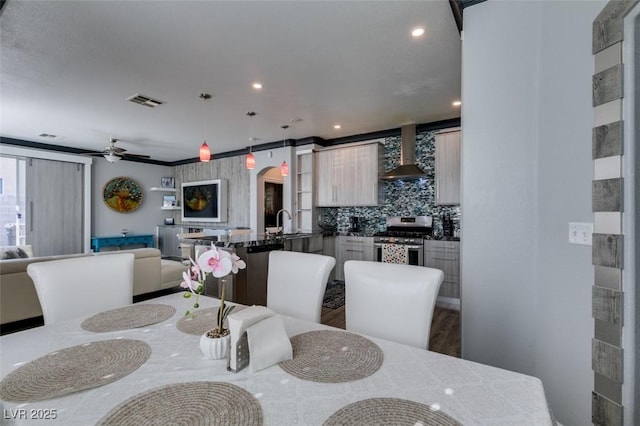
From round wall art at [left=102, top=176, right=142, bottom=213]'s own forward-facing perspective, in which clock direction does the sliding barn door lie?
The sliding barn door is roughly at 2 o'clock from the round wall art.

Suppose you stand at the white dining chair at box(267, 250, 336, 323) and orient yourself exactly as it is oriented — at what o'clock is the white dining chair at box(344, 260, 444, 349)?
the white dining chair at box(344, 260, 444, 349) is roughly at 9 o'clock from the white dining chair at box(267, 250, 336, 323).

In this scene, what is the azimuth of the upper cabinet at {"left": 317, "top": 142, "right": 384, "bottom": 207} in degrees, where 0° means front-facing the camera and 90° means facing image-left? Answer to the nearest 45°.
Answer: approximately 45°

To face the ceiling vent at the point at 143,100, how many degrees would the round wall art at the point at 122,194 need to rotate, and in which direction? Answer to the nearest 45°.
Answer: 0° — it already faces it

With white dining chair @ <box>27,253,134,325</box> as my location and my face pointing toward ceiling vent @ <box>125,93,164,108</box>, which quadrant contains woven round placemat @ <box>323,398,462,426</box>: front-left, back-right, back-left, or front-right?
back-right

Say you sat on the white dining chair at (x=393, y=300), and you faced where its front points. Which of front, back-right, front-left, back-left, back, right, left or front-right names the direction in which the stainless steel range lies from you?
back-right

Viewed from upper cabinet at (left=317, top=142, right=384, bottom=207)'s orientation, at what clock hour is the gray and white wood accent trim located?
The gray and white wood accent trim is roughly at 10 o'clock from the upper cabinet.

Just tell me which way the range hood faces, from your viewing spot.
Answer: facing the viewer and to the left of the viewer

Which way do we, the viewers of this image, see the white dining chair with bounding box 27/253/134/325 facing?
facing the viewer and to the right of the viewer

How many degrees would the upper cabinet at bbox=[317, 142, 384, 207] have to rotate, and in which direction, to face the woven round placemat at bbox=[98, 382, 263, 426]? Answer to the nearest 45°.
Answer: approximately 45° to its left

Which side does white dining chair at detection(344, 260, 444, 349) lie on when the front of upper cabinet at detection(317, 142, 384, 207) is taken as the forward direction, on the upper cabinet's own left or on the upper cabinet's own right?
on the upper cabinet's own left

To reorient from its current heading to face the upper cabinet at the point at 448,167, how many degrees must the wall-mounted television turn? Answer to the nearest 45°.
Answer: approximately 90° to its left

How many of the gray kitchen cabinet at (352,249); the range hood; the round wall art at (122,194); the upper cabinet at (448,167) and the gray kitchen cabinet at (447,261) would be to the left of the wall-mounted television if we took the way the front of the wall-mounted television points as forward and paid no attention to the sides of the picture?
4

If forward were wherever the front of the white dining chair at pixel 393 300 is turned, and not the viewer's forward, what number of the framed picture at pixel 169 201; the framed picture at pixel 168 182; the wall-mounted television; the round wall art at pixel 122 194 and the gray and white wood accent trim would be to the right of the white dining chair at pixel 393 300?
4
